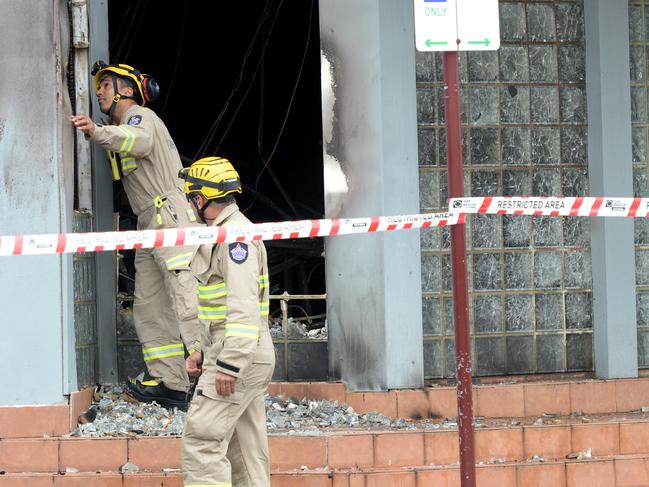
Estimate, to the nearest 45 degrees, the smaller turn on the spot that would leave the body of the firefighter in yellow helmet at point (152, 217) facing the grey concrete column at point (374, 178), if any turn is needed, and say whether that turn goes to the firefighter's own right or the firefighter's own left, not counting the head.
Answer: approximately 180°

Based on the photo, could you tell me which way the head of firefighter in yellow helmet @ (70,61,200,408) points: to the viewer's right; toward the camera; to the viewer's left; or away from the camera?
to the viewer's left

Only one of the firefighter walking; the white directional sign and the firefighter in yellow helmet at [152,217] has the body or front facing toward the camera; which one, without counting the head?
the white directional sign

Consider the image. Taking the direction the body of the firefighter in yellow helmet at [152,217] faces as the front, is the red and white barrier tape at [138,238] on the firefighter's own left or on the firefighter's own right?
on the firefighter's own left

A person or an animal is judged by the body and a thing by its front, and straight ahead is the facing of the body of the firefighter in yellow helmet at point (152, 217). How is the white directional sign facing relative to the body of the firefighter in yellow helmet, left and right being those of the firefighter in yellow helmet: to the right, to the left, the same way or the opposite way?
to the left

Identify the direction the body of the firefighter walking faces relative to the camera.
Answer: to the viewer's left

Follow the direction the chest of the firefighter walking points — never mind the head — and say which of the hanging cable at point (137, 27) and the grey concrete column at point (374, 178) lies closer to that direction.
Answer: the hanging cable

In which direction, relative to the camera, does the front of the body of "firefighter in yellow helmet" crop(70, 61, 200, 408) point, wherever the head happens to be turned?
to the viewer's left

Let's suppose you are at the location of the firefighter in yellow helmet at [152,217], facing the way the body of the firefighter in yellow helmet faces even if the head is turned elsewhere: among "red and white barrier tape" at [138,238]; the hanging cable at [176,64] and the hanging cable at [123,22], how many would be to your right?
2

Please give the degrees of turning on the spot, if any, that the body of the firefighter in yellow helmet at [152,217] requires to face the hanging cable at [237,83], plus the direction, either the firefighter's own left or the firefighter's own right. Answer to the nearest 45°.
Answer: approximately 90° to the firefighter's own right

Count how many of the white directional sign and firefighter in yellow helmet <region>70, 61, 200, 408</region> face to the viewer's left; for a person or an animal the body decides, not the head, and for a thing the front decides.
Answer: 1

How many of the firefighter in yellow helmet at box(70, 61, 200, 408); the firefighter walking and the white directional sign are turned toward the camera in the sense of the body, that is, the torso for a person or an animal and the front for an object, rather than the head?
1

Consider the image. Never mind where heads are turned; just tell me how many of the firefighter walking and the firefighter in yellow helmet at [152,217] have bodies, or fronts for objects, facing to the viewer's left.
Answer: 2
